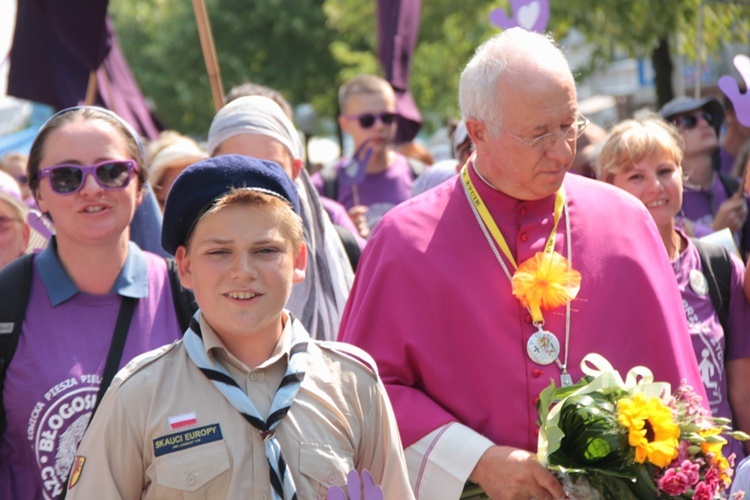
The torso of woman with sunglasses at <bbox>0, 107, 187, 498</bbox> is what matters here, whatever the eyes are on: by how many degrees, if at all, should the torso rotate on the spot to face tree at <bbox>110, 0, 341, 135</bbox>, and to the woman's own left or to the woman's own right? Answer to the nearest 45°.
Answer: approximately 180°

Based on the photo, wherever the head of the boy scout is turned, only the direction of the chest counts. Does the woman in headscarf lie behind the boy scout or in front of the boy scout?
behind

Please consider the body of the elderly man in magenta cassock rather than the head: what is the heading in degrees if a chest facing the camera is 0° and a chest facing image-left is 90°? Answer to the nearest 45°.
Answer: approximately 315°

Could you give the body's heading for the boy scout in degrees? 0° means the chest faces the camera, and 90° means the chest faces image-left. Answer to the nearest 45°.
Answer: approximately 0°

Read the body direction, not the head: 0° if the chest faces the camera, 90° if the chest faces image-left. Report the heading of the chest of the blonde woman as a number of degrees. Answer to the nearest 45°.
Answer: approximately 0°

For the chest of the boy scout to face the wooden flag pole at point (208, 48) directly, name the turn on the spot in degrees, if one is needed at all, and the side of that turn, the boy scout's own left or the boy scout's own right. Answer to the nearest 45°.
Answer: approximately 180°
